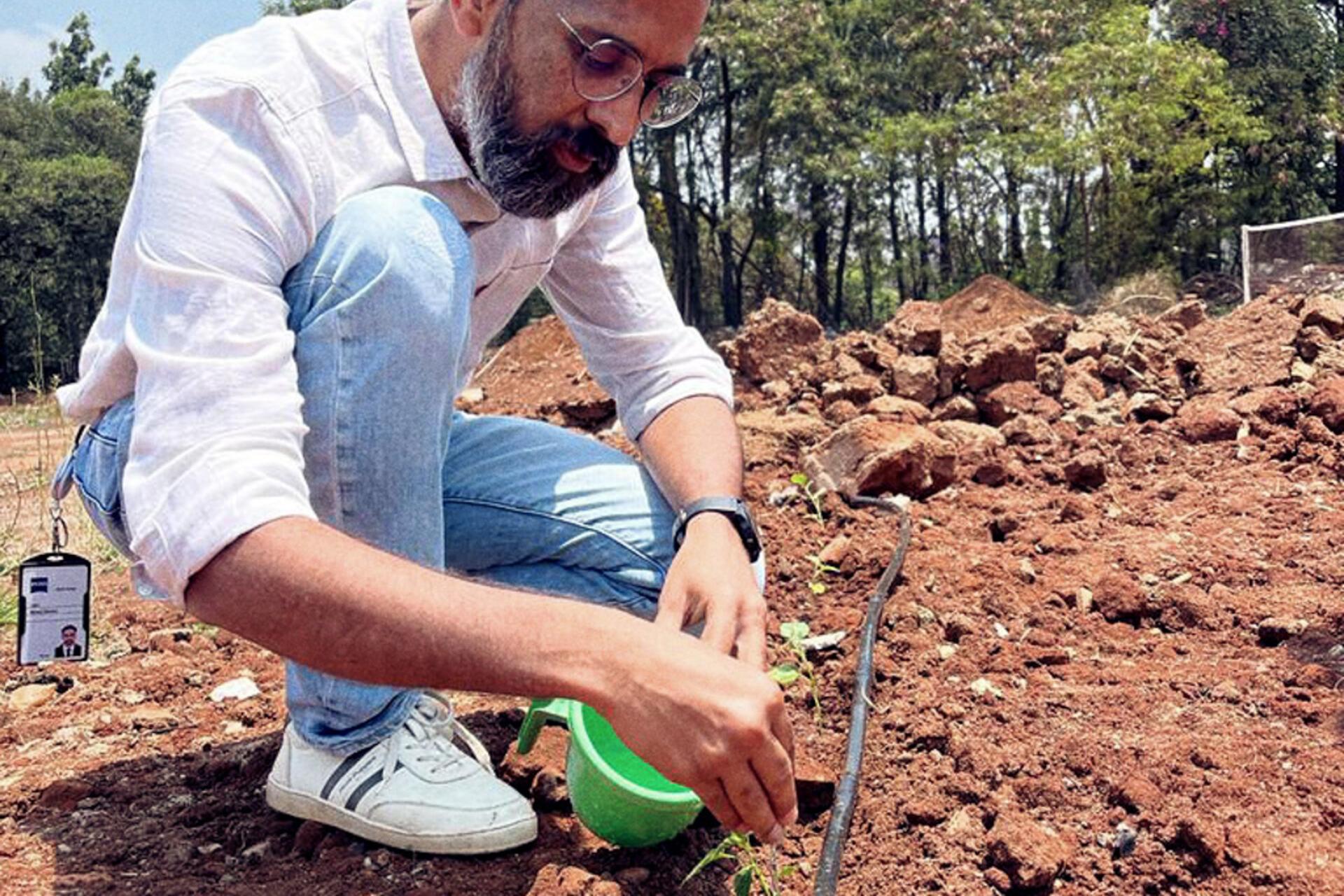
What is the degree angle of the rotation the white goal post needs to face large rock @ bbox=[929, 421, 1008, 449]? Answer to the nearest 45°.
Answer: approximately 45° to its left

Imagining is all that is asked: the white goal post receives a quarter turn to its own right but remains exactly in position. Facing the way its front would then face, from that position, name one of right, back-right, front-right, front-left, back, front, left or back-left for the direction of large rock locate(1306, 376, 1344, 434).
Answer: back-left

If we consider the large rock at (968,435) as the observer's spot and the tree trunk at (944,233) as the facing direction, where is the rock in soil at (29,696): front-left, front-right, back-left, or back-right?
back-left

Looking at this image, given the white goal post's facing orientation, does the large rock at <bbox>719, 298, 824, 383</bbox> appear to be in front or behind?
in front

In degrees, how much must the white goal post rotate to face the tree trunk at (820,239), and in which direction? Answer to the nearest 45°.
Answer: approximately 90° to its right

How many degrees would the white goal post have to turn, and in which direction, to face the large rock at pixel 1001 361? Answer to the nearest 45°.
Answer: approximately 45° to its left

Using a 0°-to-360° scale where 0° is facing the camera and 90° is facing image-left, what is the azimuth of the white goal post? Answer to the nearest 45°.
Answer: approximately 45°

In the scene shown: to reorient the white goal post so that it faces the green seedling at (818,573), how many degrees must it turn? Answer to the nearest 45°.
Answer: approximately 45° to its left

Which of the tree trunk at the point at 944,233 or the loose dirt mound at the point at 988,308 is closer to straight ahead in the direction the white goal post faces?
the loose dirt mound

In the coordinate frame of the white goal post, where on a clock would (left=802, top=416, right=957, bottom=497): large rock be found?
The large rock is roughly at 11 o'clock from the white goal post.

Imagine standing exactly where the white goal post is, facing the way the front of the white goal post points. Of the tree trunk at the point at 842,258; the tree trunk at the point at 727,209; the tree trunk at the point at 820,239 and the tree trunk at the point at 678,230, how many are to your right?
4

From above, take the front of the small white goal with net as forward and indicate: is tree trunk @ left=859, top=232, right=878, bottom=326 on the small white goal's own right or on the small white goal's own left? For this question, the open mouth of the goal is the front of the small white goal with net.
on the small white goal's own right

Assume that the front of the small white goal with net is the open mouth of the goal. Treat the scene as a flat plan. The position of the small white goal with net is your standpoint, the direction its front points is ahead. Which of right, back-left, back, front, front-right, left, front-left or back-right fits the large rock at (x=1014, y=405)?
front-left

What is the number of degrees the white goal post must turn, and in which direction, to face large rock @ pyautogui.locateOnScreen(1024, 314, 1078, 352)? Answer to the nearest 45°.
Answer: approximately 45° to its left

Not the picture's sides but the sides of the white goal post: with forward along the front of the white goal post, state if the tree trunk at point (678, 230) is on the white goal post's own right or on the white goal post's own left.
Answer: on the white goal post's own right

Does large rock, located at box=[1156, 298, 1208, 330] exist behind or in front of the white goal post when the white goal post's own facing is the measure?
in front

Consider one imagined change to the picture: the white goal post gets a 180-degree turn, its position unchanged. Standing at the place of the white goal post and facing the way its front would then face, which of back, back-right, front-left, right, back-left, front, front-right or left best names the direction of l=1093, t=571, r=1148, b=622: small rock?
back-right

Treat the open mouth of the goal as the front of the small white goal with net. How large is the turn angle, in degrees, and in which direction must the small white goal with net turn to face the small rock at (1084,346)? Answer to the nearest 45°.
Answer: approximately 45° to its left
